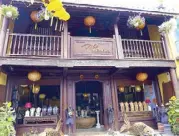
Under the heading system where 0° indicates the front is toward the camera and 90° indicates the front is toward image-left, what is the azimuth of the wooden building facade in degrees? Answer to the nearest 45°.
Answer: approximately 0°
